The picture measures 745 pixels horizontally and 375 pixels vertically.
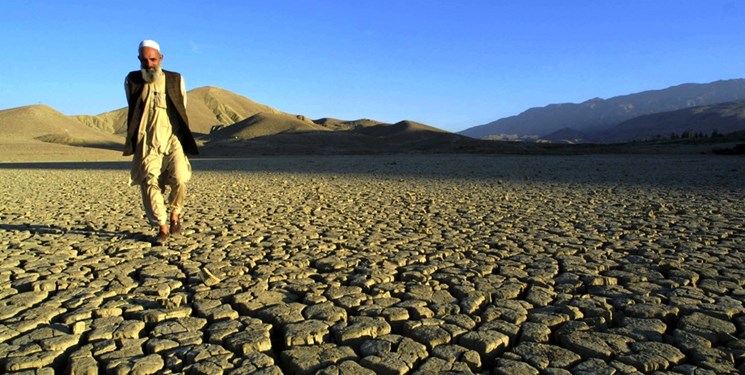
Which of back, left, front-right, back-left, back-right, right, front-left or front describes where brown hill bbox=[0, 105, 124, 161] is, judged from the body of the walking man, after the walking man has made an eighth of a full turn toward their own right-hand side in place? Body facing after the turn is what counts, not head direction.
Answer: back-right

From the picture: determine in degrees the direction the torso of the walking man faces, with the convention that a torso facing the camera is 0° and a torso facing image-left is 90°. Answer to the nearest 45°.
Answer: approximately 0°
